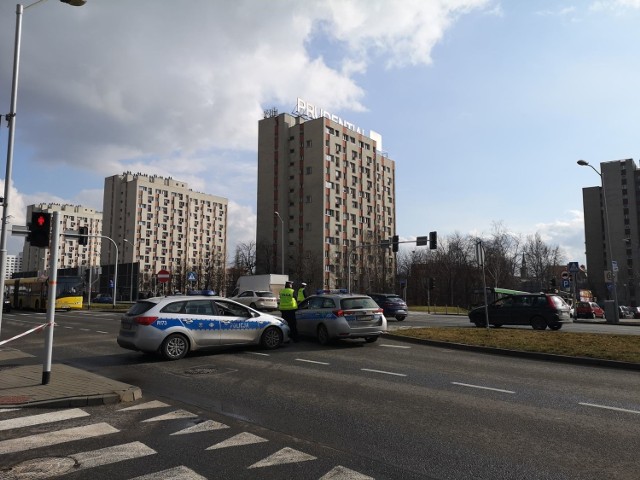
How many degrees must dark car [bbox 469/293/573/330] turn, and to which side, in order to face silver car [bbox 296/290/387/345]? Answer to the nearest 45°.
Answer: approximately 90° to its left

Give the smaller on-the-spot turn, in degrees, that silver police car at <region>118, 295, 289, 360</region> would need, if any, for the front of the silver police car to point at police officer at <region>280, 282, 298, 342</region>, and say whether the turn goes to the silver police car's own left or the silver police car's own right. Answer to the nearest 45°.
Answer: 0° — it already faces them

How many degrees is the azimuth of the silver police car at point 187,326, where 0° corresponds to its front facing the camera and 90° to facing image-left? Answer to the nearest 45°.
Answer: approximately 225°

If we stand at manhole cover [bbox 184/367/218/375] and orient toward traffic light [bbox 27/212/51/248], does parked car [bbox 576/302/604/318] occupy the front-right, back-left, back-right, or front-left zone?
back-right

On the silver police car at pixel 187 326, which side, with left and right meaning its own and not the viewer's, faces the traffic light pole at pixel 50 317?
back

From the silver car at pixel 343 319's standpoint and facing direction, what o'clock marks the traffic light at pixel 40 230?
The traffic light is roughly at 9 o'clock from the silver car.

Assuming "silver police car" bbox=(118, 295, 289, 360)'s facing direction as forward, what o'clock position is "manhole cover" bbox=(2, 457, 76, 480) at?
The manhole cover is roughly at 5 o'clock from the silver police car.

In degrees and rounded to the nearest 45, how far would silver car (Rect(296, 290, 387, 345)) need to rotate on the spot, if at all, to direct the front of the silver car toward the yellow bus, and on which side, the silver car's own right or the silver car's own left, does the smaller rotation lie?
0° — it already faces it

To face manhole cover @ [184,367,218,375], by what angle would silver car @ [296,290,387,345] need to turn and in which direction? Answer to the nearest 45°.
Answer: approximately 90° to its left

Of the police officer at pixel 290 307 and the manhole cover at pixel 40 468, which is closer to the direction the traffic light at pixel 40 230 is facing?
the manhole cover

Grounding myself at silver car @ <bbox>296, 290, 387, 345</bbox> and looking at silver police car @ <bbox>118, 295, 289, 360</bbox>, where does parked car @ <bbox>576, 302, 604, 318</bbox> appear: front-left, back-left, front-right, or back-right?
back-right

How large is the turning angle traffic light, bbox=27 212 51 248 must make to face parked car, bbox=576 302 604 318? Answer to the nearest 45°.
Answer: approximately 90° to its left

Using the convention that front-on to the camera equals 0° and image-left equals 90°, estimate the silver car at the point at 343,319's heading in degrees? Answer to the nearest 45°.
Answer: approximately 135°

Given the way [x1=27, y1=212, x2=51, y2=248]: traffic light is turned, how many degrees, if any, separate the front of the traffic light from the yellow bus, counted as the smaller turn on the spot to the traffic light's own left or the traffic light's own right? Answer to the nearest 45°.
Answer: approximately 180°
